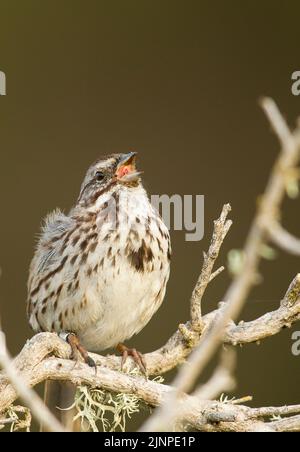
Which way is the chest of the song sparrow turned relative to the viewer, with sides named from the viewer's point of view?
facing the viewer and to the right of the viewer
